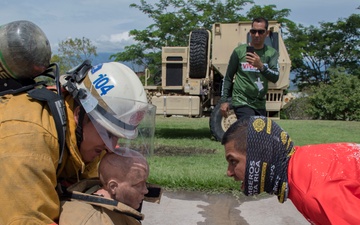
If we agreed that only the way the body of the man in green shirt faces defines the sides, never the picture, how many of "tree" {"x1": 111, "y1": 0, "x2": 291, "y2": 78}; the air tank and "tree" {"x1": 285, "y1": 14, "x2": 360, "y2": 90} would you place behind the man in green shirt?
2

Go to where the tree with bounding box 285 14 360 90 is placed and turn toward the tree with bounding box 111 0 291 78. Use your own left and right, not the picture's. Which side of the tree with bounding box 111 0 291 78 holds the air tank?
left

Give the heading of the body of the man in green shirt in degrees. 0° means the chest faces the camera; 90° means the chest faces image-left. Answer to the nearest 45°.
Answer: approximately 0°

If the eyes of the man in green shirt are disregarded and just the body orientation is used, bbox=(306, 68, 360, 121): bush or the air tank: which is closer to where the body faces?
the air tank

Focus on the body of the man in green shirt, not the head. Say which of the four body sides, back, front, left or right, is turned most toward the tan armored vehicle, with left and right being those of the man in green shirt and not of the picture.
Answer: back

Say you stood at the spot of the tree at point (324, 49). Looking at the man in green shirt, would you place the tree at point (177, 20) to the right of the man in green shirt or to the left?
right

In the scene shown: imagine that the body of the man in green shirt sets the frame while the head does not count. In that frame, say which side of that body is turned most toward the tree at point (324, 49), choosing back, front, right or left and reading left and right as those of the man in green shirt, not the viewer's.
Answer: back

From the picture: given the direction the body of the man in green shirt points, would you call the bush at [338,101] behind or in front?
behind

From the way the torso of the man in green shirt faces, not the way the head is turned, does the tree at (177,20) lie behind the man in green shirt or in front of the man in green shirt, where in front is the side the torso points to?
behind
